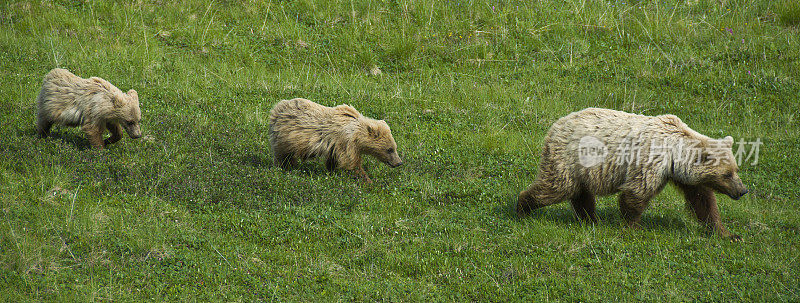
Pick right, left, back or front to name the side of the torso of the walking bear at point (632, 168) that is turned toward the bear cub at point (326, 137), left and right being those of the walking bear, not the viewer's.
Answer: back

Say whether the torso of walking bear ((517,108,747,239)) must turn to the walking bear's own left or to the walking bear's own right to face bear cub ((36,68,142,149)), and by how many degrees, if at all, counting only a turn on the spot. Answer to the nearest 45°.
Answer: approximately 180°

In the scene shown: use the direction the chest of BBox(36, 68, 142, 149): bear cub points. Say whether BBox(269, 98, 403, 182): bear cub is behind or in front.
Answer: in front

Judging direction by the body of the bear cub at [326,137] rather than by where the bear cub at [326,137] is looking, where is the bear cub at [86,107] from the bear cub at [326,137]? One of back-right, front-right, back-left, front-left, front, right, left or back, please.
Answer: back

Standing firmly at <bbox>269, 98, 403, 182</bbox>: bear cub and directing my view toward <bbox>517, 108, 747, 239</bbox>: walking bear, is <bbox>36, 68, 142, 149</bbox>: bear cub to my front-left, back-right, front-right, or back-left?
back-right

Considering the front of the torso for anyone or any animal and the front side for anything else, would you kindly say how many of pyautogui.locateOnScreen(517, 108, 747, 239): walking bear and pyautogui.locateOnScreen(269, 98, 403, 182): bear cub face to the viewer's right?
2

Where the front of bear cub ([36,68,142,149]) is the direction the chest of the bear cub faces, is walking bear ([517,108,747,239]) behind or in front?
in front

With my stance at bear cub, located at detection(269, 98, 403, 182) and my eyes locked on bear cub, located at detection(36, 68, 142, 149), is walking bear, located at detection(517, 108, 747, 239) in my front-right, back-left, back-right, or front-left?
back-left

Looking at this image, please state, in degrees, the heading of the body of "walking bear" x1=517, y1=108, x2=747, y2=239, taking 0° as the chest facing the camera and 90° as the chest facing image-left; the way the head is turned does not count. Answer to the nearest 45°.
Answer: approximately 270°

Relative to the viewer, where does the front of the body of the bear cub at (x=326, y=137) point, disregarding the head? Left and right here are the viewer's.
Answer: facing to the right of the viewer
